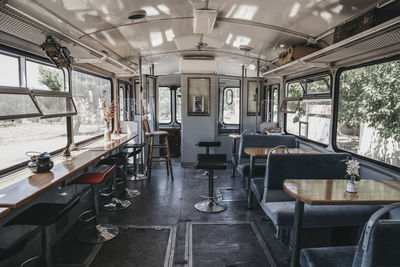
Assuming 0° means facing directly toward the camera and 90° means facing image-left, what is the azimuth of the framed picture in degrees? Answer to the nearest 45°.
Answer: approximately 0°

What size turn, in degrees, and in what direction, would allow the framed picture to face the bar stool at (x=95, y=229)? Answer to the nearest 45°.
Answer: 0° — it already faces it

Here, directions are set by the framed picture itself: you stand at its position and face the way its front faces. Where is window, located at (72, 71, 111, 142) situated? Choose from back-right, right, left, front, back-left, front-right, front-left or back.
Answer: front-right

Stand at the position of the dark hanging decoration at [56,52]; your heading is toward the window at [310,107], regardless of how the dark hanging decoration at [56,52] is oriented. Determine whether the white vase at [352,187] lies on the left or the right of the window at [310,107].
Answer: right

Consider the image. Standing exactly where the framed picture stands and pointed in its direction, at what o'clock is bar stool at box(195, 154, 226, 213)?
The bar stool is roughly at 12 o'clock from the framed picture.

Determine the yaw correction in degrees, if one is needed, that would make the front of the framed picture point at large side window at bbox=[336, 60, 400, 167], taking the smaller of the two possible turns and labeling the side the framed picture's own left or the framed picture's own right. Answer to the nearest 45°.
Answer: approximately 45° to the framed picture's own left

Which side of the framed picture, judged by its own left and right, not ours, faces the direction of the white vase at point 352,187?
front

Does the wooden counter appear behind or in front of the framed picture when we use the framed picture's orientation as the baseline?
in front

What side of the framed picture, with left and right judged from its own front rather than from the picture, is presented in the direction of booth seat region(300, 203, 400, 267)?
front

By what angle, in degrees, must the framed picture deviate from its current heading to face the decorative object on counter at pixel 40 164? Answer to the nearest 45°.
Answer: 0° — it already faces it
